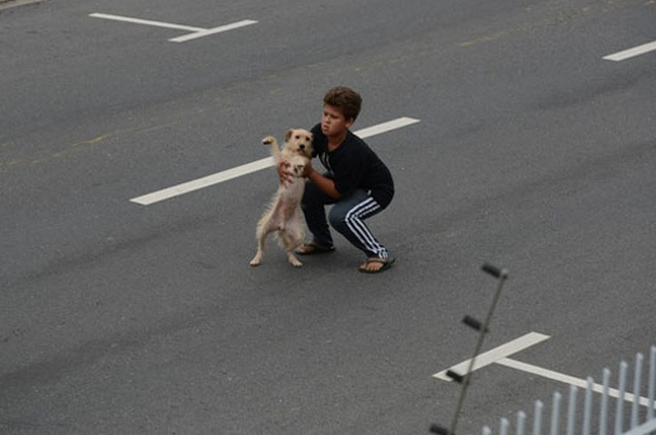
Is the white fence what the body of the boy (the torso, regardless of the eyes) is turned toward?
no

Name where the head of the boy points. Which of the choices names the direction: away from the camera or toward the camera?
toward the camera

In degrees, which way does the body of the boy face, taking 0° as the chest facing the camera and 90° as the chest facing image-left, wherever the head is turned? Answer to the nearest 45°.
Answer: approximately 45°
